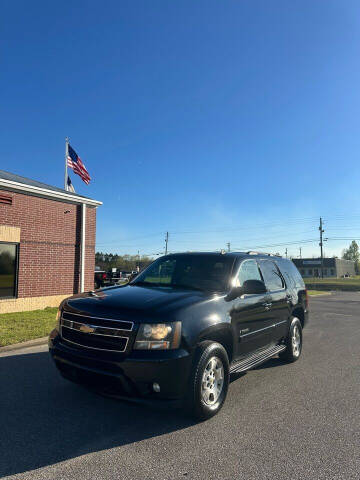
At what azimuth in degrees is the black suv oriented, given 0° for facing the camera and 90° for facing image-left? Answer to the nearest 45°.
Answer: approximately 45°

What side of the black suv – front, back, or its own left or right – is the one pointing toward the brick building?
right

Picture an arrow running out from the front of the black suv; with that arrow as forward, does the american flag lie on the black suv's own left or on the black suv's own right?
on the black suv's own right
